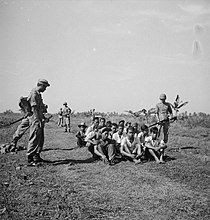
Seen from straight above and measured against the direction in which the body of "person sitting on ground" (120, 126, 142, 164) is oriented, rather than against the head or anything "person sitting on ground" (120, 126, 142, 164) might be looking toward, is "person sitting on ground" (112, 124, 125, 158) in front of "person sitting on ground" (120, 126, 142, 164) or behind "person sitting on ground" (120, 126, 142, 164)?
behind

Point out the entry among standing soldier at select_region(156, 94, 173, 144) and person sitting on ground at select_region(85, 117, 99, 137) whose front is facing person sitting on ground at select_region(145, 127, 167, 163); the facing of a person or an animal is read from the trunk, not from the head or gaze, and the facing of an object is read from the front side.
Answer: the standing soldier

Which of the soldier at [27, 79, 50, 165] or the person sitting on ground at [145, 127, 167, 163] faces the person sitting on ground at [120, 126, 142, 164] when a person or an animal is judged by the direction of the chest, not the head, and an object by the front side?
the soldier

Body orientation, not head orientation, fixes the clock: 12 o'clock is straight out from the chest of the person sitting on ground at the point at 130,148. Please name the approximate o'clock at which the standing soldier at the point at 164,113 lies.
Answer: The standing soldier is roughly at 7 o'clock from the person sitting on ground.

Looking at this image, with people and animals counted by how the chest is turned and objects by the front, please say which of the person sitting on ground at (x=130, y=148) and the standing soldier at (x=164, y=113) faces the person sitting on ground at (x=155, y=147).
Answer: the standing soldier

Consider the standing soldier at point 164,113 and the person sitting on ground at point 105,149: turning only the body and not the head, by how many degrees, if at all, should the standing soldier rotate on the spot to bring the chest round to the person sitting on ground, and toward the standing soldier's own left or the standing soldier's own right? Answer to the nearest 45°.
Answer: approximately 45° to the standing soldier's own right

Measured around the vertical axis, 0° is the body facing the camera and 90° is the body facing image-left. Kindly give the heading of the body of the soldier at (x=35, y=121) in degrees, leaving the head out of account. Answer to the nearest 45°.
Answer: approximately 270°

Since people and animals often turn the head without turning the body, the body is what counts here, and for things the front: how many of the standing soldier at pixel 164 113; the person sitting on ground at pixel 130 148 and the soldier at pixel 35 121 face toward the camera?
2

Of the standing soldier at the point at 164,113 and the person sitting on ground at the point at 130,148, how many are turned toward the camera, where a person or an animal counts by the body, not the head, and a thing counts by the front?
2
